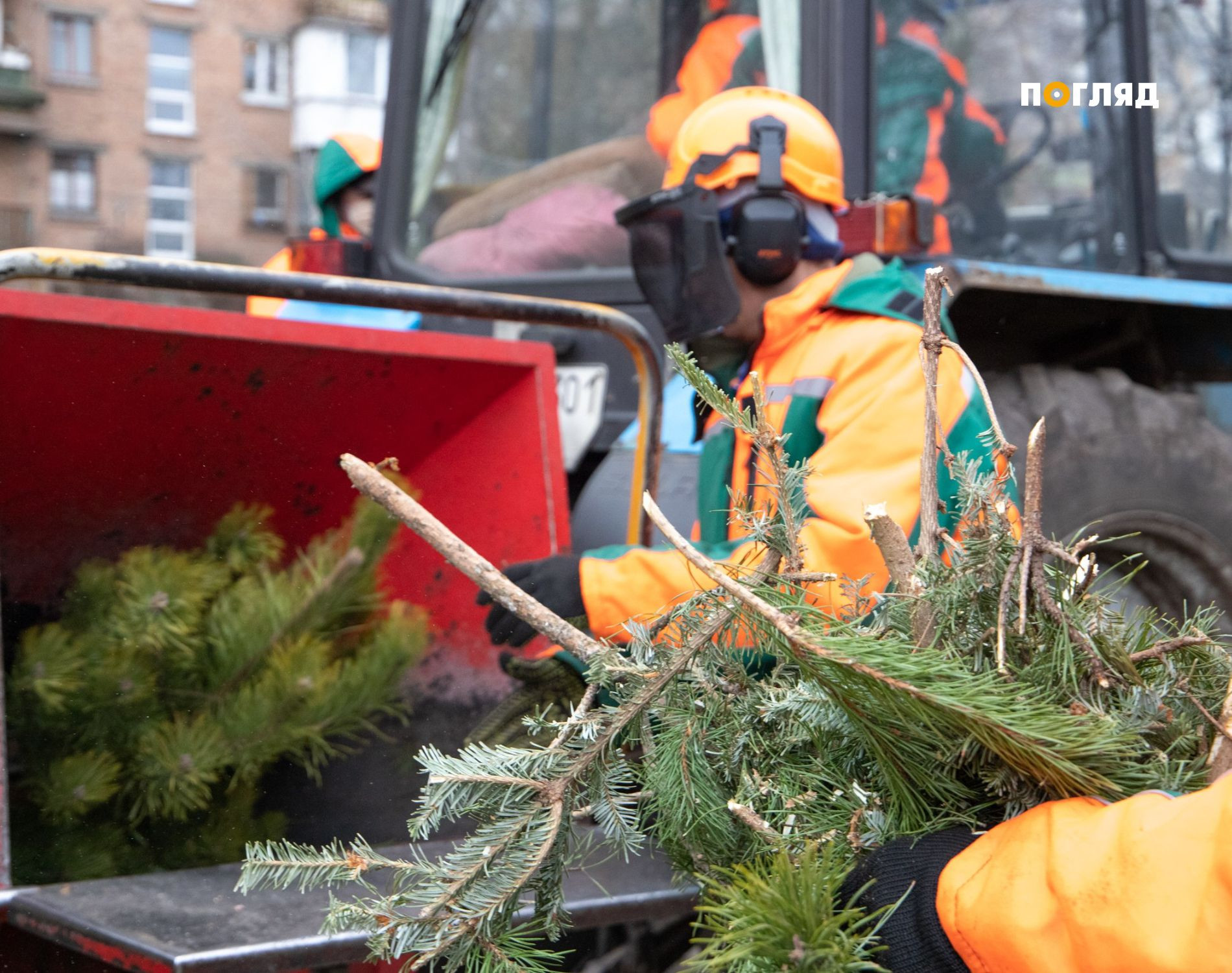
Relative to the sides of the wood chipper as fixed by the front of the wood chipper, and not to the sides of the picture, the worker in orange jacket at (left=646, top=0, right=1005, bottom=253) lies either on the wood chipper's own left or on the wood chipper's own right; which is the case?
on the wood chipper's own left

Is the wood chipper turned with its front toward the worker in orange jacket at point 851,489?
yes

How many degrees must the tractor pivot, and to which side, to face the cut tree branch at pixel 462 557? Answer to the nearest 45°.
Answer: approximately 135° to its right

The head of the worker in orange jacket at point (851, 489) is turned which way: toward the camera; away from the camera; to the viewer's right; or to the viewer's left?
to the viewer's left

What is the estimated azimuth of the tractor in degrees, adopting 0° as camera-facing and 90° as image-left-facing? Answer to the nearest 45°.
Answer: approximately 225°

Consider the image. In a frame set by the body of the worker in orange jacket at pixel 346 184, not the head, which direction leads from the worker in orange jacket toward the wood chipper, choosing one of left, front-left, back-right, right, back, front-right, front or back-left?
front-right

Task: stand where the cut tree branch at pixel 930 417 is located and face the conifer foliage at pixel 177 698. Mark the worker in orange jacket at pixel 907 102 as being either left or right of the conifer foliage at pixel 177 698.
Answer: right

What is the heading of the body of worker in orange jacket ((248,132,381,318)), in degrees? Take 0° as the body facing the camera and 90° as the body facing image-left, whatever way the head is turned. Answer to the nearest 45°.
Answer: approximately 315°
